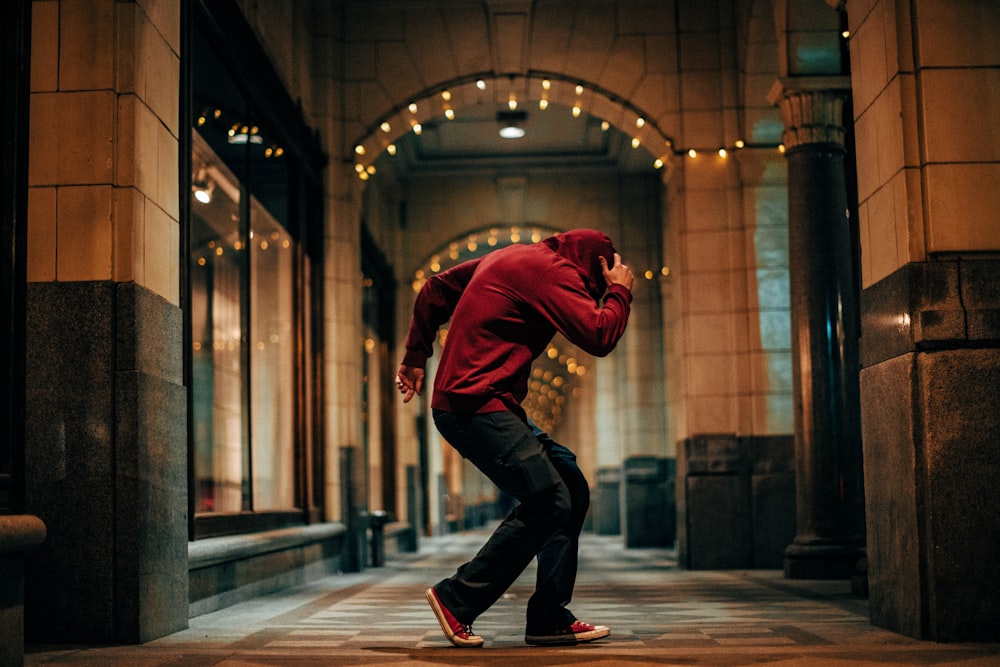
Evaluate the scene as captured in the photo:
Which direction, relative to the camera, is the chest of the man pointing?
to the viewer's right

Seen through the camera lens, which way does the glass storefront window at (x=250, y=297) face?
facing to the right of the viewer

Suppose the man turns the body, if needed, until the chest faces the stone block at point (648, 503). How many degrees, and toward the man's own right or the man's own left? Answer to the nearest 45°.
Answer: approximately 90° to the man's own left

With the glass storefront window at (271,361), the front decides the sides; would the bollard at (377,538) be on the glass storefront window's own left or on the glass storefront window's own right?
on the glass storefront window's own left

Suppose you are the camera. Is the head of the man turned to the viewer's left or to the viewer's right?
to the viewer's right

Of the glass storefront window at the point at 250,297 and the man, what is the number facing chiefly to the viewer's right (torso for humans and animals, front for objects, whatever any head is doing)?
2

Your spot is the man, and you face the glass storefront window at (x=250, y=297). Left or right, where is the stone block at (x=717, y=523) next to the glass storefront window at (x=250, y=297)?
right

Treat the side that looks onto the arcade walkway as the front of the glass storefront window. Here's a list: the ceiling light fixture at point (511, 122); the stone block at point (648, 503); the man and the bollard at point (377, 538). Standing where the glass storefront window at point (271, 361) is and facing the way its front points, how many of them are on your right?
1

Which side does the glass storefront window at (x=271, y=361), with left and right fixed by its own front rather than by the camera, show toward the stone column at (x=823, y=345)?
front

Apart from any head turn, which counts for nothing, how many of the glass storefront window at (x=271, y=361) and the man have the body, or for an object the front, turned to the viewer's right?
2

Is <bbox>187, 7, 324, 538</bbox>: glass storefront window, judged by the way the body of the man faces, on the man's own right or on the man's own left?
on the man's own left
